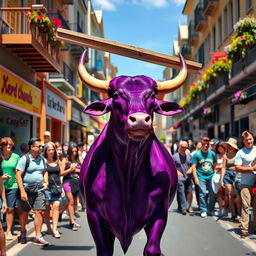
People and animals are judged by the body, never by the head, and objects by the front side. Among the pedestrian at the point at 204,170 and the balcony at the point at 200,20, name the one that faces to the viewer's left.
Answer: the balcony

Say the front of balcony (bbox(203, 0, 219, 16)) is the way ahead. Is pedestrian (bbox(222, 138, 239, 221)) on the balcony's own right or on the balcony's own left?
on the balcony's own left

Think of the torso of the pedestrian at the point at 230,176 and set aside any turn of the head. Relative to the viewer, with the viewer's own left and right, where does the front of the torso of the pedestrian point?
facing the viewer and to the left of the viewer

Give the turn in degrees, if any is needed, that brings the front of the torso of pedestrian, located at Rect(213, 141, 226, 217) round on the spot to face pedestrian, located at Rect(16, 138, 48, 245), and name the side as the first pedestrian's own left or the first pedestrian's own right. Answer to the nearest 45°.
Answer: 0° — they already face them

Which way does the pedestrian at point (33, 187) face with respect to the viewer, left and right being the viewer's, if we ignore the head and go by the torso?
facing the viewer and to the right of the viewer

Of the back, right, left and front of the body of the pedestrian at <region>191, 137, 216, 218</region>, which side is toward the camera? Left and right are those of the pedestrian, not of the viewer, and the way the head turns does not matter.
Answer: front

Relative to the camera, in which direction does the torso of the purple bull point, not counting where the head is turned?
toward the camera

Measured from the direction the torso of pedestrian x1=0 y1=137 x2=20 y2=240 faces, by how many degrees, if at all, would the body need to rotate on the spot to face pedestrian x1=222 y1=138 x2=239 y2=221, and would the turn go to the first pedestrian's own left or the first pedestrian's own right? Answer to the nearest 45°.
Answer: approximately 90° to the first pedestrian's own left

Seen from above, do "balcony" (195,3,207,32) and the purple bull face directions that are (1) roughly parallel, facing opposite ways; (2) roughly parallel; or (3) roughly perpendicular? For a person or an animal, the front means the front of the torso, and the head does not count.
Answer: roughly perpendicular

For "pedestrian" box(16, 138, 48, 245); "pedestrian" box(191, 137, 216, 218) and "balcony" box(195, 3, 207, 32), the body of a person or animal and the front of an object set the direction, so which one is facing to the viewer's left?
the balcony

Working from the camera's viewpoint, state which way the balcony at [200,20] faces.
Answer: facing to the left of the viewer
